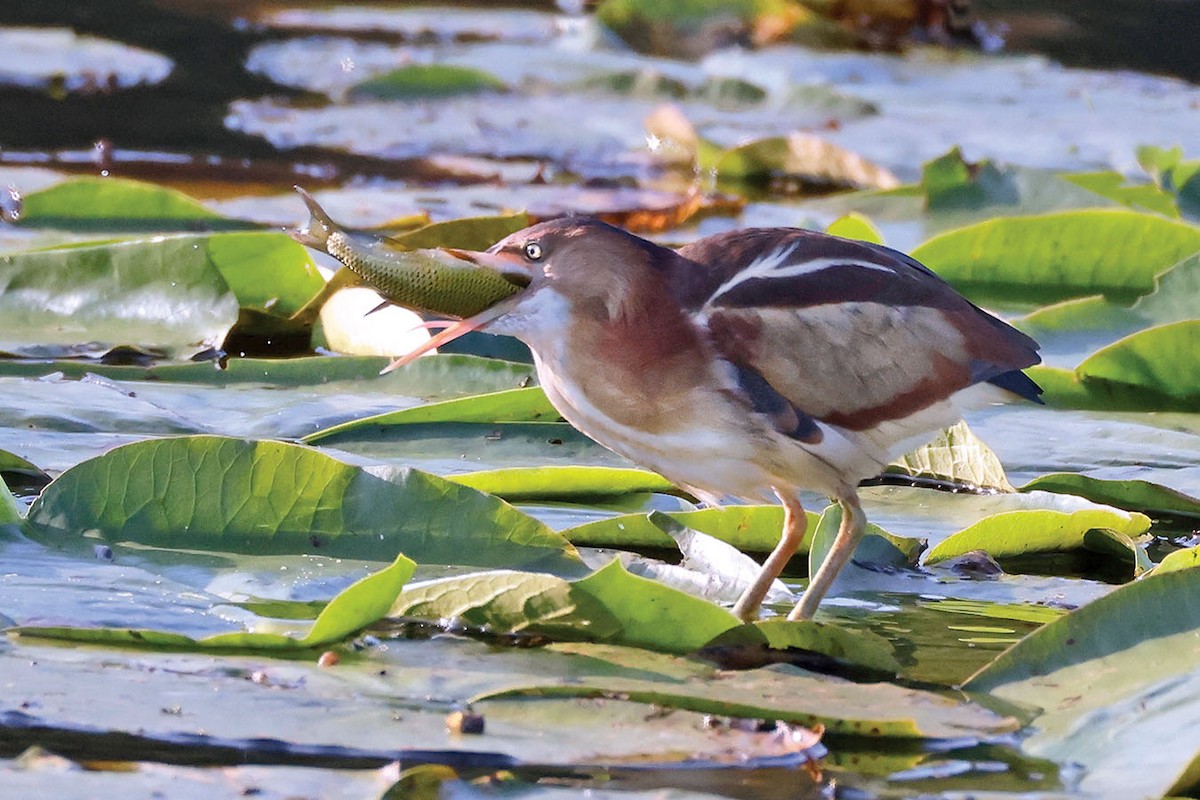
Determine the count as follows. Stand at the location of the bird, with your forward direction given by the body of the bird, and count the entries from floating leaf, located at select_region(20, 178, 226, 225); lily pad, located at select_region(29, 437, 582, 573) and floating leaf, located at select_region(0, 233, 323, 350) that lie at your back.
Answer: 0

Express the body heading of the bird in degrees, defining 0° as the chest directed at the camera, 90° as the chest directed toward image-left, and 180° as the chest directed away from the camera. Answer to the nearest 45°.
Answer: approximately 90°

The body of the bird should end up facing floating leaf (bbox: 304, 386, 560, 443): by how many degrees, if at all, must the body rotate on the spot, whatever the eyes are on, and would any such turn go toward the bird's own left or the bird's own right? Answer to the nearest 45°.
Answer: approximately 45° to the bird's own right

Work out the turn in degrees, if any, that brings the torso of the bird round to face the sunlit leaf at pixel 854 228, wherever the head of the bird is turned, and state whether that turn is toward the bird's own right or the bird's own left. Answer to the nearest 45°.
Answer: approximately 90° to the bird's own right

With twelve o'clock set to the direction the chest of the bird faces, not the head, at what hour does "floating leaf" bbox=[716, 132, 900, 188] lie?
The floating leaf is roughly at 3 o'clock from the bird.

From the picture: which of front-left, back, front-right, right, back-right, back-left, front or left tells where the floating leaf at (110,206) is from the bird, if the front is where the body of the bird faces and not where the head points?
front-right

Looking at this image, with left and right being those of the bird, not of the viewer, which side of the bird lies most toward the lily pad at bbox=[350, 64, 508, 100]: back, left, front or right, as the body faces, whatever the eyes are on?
right

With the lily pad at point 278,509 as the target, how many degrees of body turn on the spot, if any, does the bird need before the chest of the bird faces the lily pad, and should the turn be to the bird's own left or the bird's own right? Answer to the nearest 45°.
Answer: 0° — it already faces it

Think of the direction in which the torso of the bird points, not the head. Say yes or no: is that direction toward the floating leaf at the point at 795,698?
no

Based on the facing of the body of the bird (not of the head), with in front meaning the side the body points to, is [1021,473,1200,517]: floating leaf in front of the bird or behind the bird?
behind

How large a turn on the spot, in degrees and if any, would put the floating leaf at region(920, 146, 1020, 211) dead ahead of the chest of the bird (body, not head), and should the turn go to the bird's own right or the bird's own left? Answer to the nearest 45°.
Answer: approximately 90° to the bird's own right

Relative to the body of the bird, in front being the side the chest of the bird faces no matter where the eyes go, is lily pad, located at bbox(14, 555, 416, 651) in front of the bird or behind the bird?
in front
